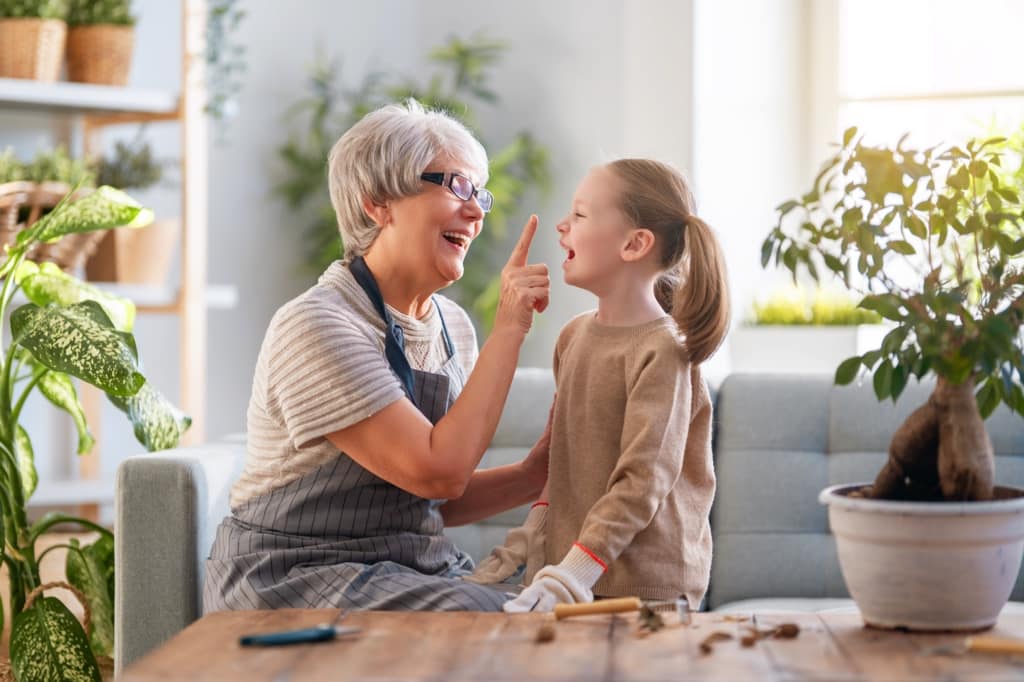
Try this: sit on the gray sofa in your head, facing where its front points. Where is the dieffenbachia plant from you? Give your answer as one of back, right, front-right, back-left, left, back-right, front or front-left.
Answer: right

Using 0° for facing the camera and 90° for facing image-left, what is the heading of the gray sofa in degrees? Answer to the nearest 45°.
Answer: approximately 0°

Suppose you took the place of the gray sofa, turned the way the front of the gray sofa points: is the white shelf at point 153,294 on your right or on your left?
on your right

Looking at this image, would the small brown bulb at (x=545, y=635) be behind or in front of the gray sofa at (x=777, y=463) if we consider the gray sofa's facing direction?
in front

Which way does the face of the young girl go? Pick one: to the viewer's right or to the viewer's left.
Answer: to the viewer's left

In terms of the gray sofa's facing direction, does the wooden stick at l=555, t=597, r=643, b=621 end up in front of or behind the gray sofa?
in front

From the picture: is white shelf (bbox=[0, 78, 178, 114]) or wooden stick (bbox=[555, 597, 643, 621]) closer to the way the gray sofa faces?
the wooden stick
